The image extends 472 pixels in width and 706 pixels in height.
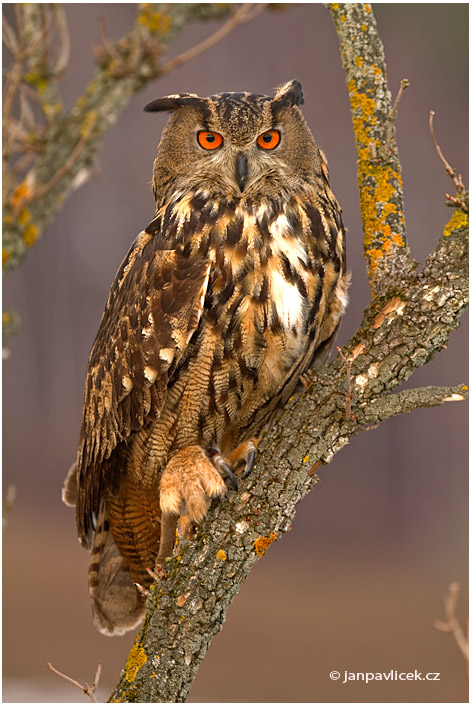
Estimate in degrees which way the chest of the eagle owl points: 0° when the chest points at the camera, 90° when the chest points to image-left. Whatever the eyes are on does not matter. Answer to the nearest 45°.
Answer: approximately 315°
